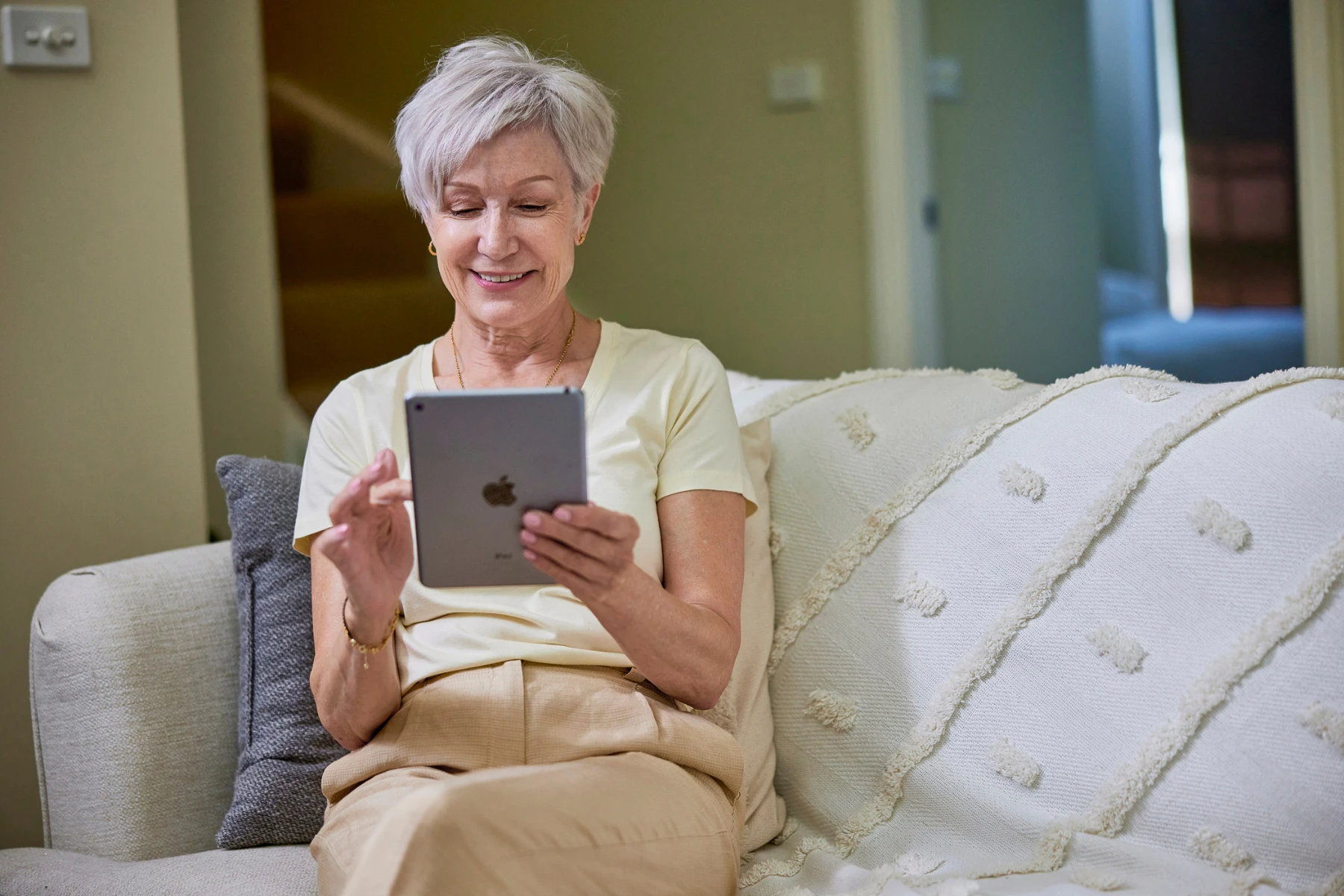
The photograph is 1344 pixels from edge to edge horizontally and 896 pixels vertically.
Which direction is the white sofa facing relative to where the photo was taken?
toward the camera

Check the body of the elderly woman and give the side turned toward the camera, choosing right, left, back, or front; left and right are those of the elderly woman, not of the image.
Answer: front

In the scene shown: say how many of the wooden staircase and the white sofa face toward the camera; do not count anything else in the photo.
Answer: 2

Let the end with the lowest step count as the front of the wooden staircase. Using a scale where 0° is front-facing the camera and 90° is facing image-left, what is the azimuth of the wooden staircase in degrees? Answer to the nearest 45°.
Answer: approximately 0°

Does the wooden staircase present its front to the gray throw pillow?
yes

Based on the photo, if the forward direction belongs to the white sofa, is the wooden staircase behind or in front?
behind

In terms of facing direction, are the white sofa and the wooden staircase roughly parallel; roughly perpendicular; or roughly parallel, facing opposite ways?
roughly parallel

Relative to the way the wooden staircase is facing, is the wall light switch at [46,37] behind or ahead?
ahead

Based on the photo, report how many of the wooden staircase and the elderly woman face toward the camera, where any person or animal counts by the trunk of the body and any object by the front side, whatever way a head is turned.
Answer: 2

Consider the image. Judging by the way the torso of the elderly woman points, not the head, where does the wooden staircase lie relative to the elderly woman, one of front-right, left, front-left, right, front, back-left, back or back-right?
back

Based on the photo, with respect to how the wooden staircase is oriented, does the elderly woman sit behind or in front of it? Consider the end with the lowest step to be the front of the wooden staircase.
in front
